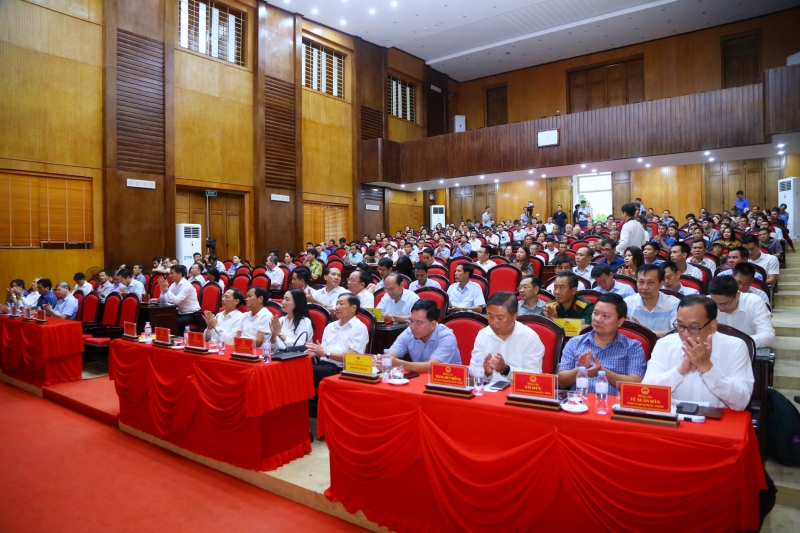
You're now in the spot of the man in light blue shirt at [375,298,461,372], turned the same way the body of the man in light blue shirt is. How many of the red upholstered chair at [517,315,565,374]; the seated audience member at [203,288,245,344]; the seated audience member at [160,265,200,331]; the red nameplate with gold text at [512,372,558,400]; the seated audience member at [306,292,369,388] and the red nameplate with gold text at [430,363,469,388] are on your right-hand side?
3

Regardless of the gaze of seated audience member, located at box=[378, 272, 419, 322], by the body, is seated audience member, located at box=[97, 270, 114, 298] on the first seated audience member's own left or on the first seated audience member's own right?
on the first seated audience member's own right

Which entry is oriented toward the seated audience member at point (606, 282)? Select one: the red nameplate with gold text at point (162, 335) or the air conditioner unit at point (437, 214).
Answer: the air conditioner unit

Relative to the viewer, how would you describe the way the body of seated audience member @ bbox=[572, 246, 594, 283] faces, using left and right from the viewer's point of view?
facing the viewer and to the left of the viewer

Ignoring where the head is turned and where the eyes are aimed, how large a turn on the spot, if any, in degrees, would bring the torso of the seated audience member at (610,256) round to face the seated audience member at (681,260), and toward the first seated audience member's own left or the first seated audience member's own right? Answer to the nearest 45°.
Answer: approximately 90° to the first seated audience member's own left

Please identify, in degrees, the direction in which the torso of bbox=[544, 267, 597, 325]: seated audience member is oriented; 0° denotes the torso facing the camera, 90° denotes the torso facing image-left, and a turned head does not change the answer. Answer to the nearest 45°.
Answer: approximately 45°

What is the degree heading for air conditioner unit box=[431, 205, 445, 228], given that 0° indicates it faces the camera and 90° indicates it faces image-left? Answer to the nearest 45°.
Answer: approximately 0°

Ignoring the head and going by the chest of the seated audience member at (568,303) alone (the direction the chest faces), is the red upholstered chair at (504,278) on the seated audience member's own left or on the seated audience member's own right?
on the seated audience member's own right

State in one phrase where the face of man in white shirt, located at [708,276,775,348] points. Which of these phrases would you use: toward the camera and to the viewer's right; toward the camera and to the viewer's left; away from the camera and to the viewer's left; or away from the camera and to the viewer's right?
toward the camera and to the viewer's left

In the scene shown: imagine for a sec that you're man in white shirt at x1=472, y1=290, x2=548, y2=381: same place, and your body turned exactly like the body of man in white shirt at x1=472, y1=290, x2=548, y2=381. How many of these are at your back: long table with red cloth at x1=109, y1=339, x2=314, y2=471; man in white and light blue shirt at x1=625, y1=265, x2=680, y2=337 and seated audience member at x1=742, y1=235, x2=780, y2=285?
2

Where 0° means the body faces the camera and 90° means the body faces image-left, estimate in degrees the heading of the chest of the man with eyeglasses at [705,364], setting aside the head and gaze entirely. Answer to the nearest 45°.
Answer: approximately 45°

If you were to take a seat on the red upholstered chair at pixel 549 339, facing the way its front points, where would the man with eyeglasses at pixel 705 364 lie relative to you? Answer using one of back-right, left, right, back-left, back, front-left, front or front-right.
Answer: left

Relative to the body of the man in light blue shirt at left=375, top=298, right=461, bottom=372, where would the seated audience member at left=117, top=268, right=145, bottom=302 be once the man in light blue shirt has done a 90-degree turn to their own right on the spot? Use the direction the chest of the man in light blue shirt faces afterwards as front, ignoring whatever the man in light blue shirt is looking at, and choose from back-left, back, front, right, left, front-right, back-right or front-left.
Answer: front
